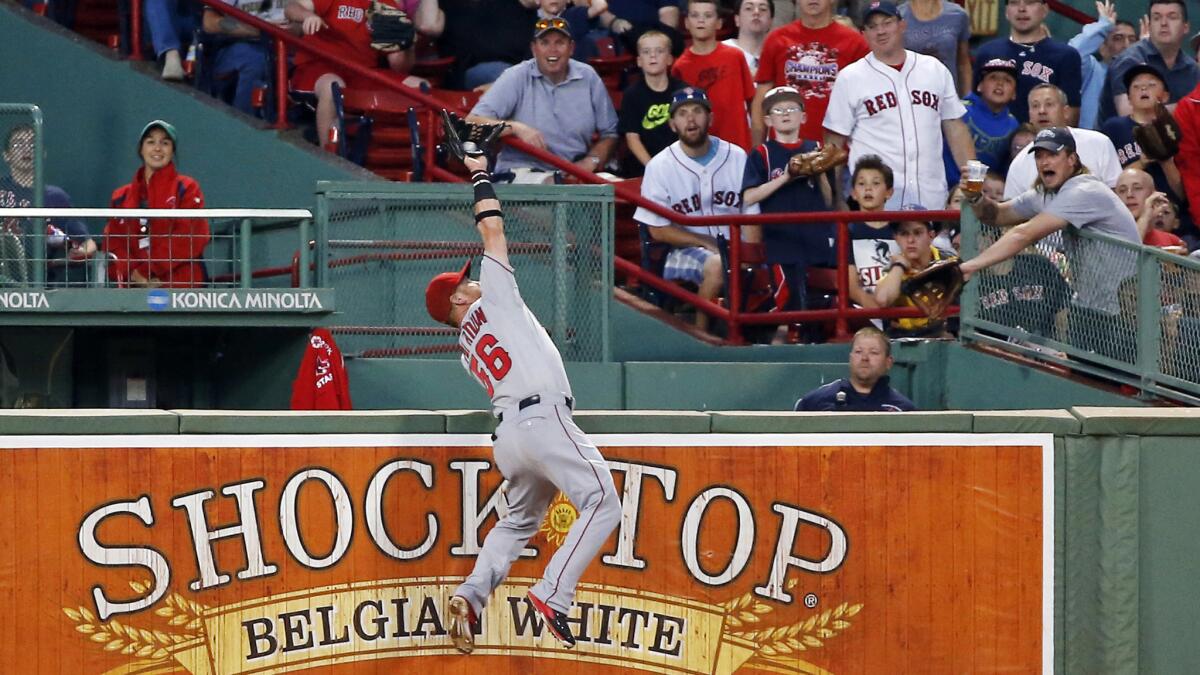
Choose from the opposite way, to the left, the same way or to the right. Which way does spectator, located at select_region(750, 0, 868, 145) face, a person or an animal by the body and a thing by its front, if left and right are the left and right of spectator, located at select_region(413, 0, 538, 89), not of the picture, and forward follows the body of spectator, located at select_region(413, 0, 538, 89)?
the same way

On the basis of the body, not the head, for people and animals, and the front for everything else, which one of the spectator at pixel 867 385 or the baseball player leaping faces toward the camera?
the spectator

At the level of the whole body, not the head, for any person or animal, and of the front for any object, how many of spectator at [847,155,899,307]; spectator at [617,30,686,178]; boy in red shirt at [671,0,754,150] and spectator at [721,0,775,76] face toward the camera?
4

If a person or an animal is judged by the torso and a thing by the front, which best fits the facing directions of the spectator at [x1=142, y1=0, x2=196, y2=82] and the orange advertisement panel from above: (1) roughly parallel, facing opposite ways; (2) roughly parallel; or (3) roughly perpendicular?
roughly parallel

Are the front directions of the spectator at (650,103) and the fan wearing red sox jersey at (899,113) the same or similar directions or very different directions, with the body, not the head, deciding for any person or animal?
same or similar directions

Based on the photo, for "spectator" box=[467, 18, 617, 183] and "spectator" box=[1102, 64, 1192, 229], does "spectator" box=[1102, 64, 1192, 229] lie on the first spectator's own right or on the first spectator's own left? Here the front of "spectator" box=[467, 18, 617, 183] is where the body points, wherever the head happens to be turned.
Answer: on the first spectator's own left

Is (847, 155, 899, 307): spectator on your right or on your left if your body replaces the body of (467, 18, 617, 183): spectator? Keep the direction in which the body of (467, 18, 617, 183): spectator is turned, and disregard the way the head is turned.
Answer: on your left

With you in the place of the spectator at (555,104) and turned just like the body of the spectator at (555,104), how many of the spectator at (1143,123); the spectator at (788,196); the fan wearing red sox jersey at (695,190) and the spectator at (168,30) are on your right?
1

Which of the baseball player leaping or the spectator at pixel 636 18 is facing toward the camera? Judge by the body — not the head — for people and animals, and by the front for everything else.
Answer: the spectator

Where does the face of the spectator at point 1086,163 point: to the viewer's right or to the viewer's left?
to the viewer's left

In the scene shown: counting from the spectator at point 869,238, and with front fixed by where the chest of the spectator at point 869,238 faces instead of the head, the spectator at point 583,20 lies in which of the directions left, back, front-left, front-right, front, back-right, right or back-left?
back-right

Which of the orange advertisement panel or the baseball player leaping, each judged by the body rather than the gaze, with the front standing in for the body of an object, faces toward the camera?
the orange advertisement panel

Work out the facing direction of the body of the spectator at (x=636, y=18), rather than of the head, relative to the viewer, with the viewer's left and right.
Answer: facing the viewer

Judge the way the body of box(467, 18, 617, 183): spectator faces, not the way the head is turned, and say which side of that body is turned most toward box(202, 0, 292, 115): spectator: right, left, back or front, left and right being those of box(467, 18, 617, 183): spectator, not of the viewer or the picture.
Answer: right

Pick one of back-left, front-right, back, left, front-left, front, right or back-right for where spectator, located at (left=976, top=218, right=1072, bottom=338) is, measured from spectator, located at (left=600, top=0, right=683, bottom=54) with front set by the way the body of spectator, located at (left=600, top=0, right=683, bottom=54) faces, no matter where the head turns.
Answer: front-left

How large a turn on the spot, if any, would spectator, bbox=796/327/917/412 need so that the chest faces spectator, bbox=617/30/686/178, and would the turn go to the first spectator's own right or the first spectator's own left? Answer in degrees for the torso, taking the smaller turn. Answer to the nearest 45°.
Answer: approximately 135° to the first spectator's own right

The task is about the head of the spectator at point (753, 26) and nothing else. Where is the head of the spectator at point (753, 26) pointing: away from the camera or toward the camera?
toward the camera

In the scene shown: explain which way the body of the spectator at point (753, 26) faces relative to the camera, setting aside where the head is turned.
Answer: toward the camera

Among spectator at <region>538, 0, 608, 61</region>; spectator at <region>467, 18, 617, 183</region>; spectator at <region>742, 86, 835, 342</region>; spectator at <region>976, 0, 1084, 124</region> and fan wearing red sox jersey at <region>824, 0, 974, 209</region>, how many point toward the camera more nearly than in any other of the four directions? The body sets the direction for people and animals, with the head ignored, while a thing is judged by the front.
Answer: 5

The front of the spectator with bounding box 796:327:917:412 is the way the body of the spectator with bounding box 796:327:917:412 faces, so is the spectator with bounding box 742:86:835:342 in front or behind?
behind

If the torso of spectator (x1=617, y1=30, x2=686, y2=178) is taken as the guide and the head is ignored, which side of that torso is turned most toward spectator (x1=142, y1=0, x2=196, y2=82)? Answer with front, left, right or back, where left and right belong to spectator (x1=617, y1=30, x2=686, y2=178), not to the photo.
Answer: right
